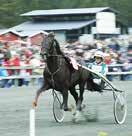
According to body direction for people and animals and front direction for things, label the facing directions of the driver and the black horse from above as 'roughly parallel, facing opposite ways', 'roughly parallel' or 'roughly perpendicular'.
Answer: roughly parallel

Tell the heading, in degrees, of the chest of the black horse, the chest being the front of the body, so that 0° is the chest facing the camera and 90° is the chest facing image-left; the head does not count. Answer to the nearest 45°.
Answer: approximately 45°

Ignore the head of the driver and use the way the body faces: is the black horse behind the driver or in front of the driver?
in front

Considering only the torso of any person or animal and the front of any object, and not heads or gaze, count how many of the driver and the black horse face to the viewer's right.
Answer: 0

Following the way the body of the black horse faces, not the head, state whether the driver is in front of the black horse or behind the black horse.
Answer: behind

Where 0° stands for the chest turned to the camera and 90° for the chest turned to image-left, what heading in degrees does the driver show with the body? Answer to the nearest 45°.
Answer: approximately 45°
